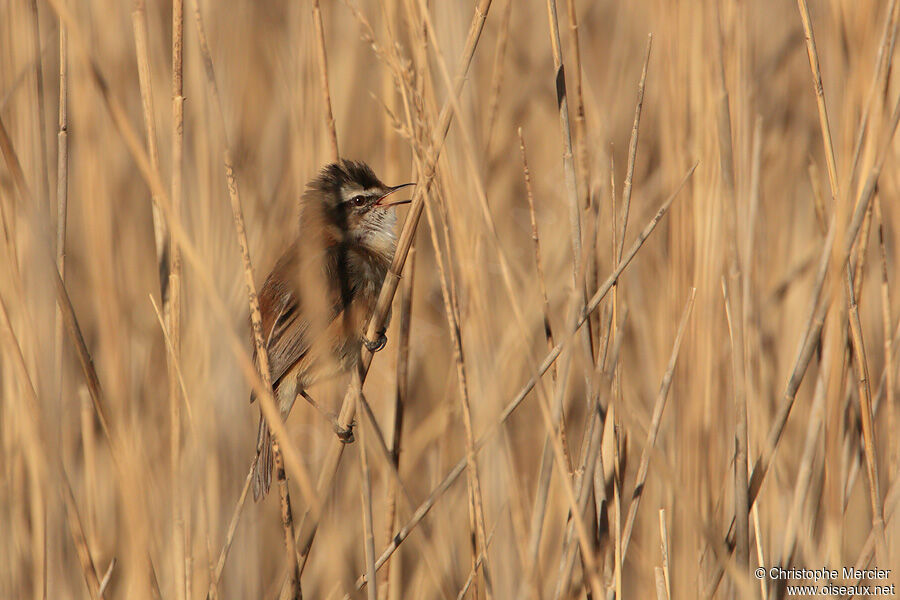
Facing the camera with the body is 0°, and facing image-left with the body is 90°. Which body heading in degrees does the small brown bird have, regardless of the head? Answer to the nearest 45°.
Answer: approximately 270°

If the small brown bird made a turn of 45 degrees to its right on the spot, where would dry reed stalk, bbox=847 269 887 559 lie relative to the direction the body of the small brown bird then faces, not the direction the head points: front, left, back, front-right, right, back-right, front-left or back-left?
front
